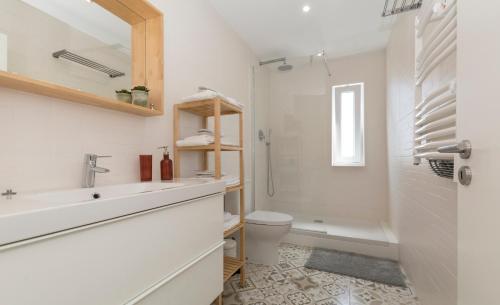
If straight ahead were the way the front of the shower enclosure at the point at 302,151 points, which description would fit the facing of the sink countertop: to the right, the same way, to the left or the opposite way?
to the left

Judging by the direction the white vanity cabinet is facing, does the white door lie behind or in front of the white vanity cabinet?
in front

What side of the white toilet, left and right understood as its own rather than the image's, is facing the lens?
right

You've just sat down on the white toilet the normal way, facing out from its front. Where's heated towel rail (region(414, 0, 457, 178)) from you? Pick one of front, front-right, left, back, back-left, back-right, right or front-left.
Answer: front-right

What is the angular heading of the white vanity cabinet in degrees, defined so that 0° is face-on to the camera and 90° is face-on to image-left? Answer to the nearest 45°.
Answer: approximately 315°

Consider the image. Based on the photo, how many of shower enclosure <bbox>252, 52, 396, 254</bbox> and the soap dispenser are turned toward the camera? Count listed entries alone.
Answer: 1

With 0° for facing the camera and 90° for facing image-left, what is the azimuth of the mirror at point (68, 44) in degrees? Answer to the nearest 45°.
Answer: approximately 315°

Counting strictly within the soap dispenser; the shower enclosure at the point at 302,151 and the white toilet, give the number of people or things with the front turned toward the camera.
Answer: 1

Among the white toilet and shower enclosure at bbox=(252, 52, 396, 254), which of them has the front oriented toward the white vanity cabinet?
the shower enclosure

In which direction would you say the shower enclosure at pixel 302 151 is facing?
toward the camera

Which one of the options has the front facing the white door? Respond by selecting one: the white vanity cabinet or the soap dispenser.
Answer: the white vanity cabinet

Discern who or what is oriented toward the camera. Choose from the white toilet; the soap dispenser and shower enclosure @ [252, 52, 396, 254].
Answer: the shower enclosure

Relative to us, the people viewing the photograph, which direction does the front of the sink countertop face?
facing the viewer and to the right of the viewer
